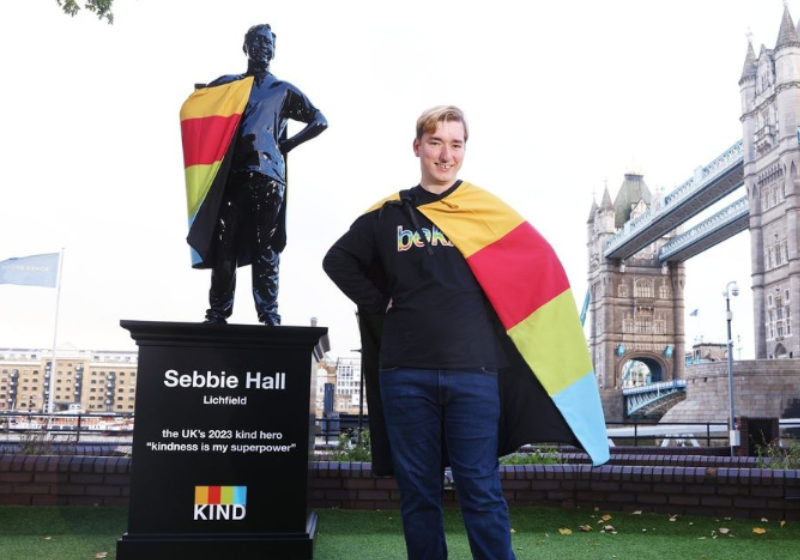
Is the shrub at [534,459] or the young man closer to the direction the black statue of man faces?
the young man

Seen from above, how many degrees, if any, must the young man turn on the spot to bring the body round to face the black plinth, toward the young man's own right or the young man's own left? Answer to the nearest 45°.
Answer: approximately 135° to the young man's own right

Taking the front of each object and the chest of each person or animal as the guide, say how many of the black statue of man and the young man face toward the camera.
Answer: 2

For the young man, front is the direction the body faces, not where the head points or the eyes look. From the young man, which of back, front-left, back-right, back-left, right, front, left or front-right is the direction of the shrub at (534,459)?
back

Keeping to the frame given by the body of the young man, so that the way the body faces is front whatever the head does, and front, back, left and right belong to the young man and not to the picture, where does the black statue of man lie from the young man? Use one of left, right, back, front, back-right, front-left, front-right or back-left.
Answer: back-right

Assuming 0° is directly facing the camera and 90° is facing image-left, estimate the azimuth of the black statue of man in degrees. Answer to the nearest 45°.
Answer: approximately 0°

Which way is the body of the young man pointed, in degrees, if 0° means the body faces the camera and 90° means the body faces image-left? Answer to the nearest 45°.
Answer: approximately 0°

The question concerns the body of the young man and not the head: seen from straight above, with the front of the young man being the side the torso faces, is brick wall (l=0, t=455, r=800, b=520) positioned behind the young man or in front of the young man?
behind

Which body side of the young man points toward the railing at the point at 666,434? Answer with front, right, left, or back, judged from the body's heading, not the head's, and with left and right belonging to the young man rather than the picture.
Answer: back
